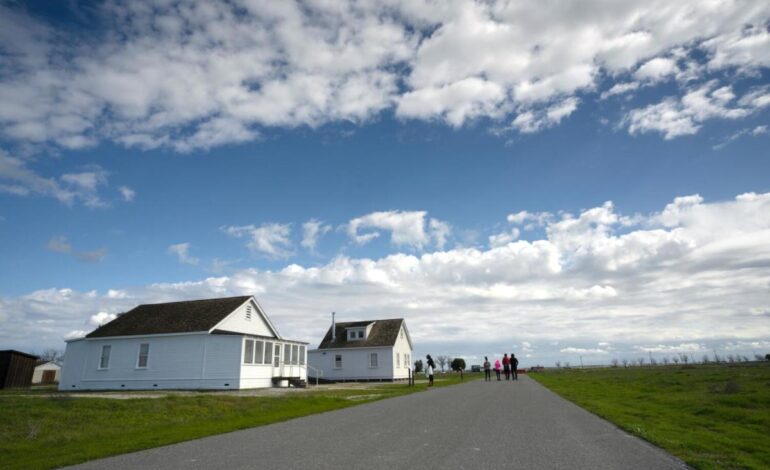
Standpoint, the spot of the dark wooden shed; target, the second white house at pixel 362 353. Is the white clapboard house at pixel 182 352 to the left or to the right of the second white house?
right

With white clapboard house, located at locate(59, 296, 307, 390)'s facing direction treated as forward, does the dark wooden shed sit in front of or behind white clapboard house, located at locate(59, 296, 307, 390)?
behind

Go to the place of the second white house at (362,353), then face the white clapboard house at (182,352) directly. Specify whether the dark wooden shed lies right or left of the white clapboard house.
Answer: right

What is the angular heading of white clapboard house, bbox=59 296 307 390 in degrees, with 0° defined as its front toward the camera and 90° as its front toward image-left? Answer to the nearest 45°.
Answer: approximately 315°

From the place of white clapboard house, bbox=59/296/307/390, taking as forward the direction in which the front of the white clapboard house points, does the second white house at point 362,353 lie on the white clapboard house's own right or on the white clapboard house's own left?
on the white clapboard house's own left
